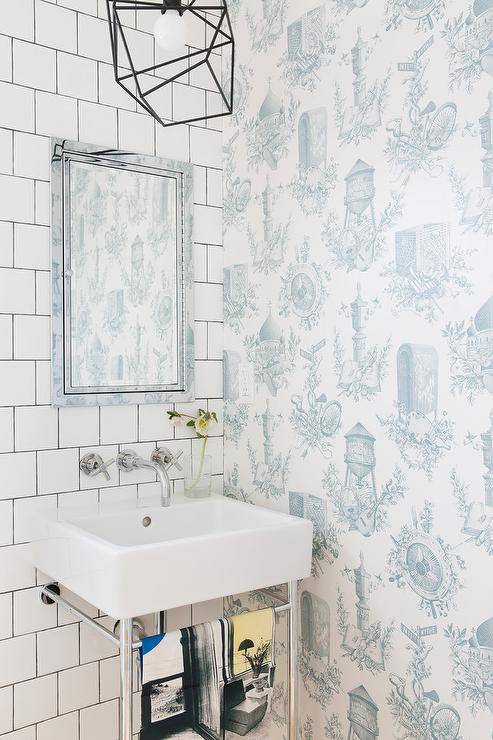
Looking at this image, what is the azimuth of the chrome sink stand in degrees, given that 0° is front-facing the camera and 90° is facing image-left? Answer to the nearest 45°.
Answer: approximately 315°

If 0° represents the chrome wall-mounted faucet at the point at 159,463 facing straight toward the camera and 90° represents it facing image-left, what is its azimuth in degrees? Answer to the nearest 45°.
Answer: approximately 315°

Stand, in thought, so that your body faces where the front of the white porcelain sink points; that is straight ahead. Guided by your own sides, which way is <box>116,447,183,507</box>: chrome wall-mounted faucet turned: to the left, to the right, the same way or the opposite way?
the same way

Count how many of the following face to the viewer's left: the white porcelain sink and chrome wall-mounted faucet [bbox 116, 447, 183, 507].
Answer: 0

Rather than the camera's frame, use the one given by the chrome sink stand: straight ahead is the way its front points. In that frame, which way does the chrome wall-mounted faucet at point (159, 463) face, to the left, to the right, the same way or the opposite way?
the same way

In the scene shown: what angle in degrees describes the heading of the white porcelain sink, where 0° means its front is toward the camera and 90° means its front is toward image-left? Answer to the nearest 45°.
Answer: approximately 315°
